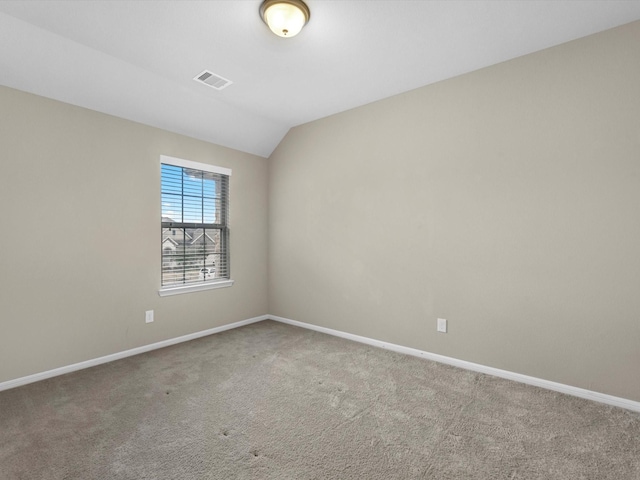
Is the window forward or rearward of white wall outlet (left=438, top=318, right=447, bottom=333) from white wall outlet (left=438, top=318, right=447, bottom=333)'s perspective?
forward

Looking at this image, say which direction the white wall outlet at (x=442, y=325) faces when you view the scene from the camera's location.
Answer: facing the viewer and to the left of the viewer

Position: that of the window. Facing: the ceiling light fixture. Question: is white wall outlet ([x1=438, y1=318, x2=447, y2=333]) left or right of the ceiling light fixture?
left
